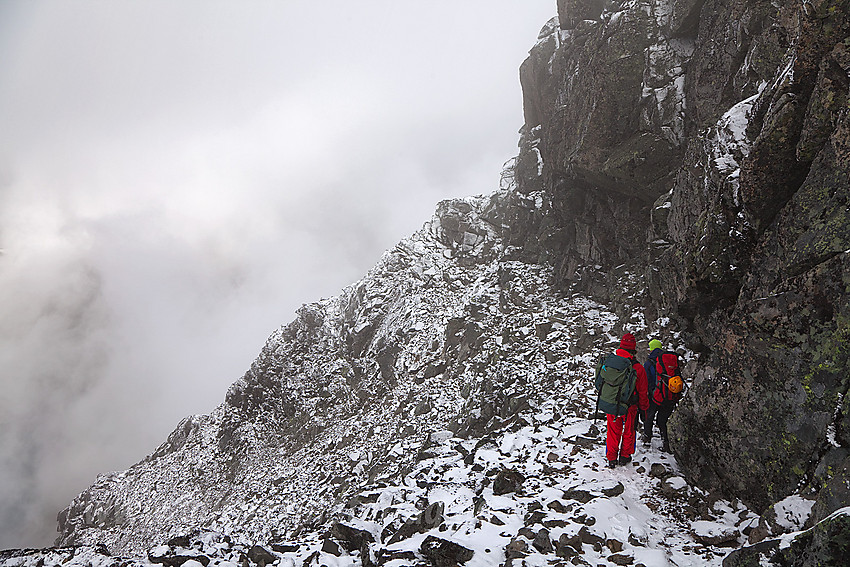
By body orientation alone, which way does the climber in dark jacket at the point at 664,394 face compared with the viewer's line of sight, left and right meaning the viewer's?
facing away from the viewer and to the left of the viewer
